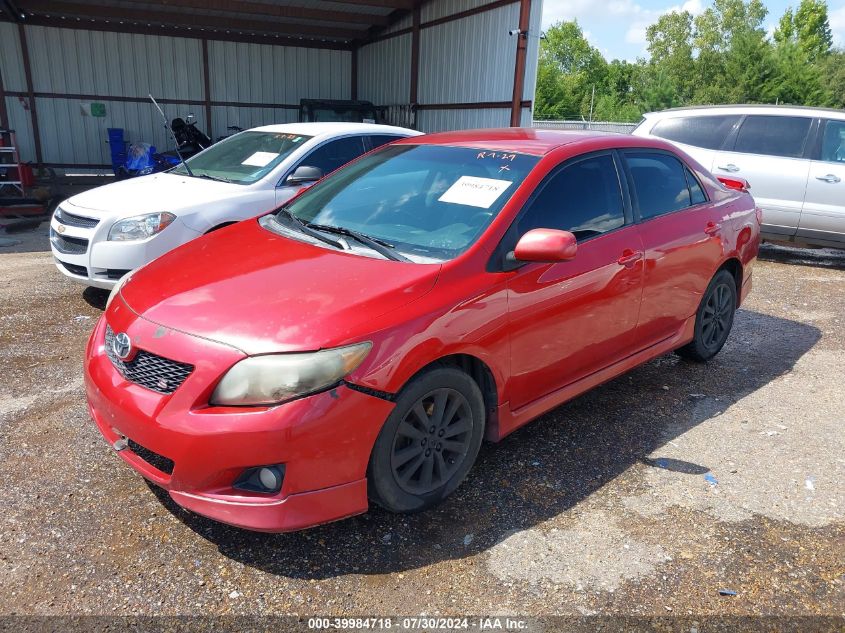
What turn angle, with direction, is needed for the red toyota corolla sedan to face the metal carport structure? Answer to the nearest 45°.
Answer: approximately 135° to its right

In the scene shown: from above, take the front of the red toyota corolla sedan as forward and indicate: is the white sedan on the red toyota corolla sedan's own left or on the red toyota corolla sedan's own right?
on the red toyota corolla sedan's own right

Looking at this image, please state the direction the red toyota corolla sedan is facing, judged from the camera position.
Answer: facing the viewer and to the left of the viewer

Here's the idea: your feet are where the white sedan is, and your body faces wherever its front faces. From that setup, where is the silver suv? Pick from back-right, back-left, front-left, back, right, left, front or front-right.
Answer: back-left

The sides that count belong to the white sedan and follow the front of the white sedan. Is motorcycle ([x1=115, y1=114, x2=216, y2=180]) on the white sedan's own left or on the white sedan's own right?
on the white sedan's own right

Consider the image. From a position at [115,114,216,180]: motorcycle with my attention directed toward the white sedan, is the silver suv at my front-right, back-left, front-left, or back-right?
front-left

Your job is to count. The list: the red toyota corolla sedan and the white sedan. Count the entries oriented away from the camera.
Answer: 0

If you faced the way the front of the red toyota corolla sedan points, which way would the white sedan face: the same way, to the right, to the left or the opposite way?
the same way

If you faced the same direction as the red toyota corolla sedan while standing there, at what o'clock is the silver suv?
The silver suv is roughly at 6 o'clock from the red toyota corolla sedan.

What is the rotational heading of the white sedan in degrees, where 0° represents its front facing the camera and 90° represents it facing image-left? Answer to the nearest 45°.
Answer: approximately 45°

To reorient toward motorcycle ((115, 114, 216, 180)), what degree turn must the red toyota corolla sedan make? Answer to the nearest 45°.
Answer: approximately 90° to its right
